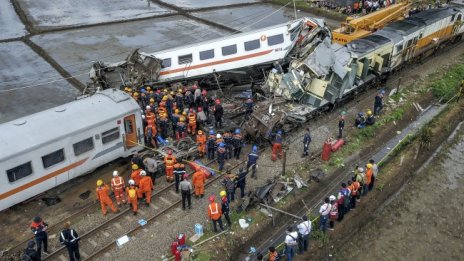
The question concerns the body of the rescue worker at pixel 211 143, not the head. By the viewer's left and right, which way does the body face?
facing away from the viewer

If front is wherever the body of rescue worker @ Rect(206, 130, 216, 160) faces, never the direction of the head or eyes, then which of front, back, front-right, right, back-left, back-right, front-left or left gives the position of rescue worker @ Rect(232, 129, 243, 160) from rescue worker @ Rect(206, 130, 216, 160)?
right

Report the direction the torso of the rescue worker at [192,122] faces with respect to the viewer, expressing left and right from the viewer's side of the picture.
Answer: facing away from the viewer

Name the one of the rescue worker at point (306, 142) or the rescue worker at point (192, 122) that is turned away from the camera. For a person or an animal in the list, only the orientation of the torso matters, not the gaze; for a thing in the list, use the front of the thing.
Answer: the rescue worker at point (192, 122)

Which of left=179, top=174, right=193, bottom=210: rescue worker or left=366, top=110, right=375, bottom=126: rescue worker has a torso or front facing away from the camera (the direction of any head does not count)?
left=179, top=174, right=193, bottom=210: rescue worker

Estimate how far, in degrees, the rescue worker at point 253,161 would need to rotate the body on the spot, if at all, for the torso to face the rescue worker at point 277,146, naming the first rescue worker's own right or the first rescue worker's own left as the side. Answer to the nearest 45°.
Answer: approximately 45° to the first rescue worker's own right

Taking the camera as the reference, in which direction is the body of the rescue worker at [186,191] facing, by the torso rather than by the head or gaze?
away from the camera

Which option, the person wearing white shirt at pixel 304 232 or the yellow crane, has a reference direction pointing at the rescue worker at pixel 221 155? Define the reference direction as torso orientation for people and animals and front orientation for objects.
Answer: the person wearing white shirt

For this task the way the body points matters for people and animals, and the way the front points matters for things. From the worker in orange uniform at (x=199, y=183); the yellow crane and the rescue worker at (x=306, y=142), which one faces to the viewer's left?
the rescue worker

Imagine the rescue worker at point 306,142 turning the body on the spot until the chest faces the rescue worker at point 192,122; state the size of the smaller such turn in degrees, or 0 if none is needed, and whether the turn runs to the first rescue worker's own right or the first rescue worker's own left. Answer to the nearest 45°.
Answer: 0° — they already face them

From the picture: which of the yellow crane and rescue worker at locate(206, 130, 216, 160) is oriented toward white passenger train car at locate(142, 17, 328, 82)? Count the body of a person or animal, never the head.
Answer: the rescue worker

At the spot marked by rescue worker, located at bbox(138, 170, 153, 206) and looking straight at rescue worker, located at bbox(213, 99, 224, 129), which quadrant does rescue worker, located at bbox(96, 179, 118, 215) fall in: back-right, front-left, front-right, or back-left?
back-left

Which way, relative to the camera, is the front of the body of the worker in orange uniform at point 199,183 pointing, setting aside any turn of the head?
away from the camera
